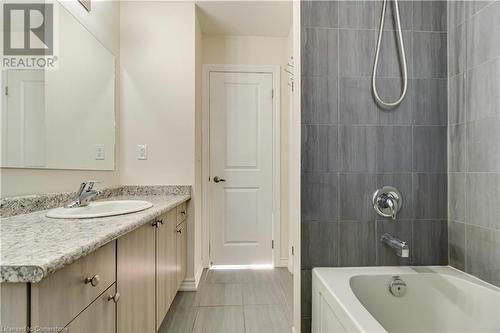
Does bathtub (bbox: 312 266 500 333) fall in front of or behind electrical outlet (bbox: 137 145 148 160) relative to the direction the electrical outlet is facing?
in front

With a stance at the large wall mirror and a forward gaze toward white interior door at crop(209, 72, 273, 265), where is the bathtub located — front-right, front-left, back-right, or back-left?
front-right

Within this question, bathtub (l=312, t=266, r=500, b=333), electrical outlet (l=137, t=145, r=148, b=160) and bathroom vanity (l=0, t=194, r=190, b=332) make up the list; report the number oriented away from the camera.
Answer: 0

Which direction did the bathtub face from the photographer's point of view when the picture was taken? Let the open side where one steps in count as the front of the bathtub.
facing the viewer and to the left of the viewer

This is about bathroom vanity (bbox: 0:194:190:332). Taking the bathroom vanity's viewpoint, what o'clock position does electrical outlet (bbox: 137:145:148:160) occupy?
The electrical outlet is roughly at 8 o'clock from the bathroom vanity.

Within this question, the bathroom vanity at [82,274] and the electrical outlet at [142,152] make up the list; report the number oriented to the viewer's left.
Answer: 0

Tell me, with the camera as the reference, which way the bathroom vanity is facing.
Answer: facing the viewer and to the right of the viewer

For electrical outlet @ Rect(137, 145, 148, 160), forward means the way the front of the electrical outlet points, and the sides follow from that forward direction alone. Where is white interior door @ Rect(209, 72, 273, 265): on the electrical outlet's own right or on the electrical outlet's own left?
on the electrical outlet's own left

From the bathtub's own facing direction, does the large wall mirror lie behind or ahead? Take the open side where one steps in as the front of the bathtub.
ahead

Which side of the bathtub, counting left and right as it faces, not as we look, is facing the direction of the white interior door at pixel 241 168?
right

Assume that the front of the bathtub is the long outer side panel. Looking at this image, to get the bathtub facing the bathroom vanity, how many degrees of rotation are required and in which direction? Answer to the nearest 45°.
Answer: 0° — it already faces it
